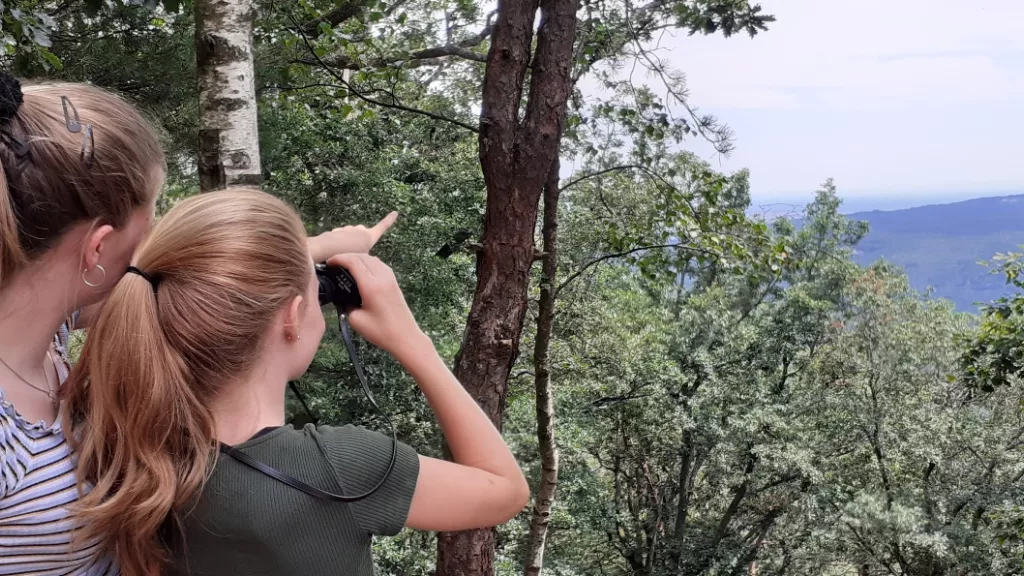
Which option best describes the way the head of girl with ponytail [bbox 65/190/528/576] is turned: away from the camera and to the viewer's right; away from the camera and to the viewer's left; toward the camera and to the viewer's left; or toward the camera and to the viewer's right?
away from the camera and to the viewer's right

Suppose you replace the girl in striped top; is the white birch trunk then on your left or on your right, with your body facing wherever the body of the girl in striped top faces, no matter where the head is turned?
on your left

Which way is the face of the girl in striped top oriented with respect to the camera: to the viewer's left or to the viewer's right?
to the viewer's right

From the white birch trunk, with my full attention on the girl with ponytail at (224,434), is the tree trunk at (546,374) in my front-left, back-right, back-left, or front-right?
back-left

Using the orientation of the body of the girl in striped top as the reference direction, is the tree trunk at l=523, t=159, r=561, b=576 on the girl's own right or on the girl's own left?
on the girl's own left

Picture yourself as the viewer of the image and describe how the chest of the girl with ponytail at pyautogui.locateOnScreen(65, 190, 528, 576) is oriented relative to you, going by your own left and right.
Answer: facing away from the viewer and to the right of the viewer

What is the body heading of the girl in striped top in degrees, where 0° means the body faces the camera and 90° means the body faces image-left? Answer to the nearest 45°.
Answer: approximately 270°
